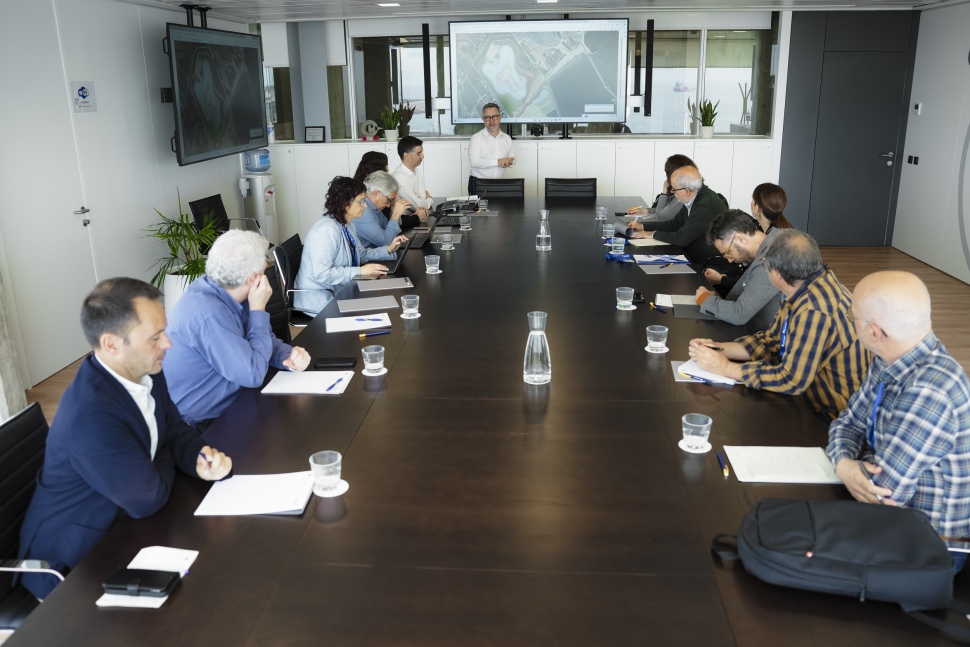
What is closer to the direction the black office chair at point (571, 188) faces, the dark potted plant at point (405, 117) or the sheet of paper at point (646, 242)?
the sheet of paper

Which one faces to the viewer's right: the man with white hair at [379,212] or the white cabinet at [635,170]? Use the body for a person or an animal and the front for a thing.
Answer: the man with white hair

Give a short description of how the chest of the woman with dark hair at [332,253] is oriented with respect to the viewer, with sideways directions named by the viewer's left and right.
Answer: facing to the right of the viewer

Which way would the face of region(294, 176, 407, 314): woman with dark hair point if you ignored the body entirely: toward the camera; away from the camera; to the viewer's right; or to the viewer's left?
to the viewer's right

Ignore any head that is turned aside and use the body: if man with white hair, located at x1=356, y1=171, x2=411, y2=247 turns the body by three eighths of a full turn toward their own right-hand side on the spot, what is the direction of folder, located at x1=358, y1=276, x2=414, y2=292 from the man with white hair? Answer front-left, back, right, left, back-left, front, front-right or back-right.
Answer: front-left

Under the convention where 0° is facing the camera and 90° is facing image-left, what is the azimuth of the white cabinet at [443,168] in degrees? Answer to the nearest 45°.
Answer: approximately 0°

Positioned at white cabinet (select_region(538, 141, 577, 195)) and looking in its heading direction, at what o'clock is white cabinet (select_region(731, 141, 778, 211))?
white cabinet (select_region(731, 141, 778, 211)) is roughly at 9 o'clock from white cabinet (select_region(538, 141, 577, 195)).

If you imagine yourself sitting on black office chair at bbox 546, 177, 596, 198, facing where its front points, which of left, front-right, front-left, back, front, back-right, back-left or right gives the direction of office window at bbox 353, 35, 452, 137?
back-right

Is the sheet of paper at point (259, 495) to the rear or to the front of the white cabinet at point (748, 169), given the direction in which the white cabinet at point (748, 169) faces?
to the front

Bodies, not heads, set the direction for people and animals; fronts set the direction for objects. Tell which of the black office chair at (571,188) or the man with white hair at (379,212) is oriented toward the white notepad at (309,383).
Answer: the black office chair

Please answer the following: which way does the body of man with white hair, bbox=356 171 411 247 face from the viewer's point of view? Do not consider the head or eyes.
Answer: to the viewer's right

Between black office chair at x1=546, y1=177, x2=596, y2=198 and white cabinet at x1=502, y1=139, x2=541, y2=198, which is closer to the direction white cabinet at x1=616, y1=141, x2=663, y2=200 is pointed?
the black office chair
